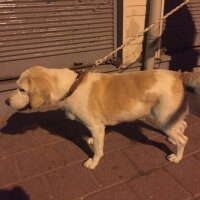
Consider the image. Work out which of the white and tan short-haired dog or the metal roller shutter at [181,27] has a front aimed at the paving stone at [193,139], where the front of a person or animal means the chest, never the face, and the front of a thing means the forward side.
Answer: the metal roller shutter

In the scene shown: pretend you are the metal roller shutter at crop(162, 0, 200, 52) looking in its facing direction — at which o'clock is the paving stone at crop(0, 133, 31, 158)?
The paving stone is roughly at 1 o'clock from the metal roller shutter.

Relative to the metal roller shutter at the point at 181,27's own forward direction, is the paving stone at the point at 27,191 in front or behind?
in front

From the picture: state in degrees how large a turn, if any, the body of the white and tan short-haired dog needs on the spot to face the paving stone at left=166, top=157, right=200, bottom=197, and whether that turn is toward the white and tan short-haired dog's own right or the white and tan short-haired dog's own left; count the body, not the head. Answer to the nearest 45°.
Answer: approximately 180°

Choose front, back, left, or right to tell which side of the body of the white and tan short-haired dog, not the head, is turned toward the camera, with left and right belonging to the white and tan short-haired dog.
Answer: left

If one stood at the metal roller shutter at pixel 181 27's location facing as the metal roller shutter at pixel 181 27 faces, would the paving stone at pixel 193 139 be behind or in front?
in front

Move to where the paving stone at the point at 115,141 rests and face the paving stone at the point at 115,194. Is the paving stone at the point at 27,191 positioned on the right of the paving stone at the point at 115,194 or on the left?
right

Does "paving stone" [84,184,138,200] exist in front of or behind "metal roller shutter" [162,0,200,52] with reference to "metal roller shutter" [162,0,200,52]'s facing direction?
in front

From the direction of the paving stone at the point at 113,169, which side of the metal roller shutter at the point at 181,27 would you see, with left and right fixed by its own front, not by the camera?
front

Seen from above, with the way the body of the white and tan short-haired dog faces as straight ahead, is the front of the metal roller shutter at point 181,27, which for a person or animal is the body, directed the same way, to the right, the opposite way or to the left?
to the left

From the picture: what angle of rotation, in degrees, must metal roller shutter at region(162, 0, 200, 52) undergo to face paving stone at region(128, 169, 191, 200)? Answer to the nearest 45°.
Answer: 0° — it already faces it

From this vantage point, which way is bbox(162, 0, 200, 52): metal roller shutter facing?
toward the camera

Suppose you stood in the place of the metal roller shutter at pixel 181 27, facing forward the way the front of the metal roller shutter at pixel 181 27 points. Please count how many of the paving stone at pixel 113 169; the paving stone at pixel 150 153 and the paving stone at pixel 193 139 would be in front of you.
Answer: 3
